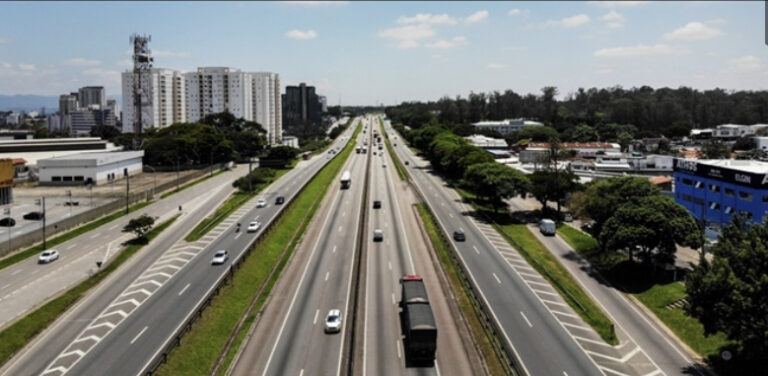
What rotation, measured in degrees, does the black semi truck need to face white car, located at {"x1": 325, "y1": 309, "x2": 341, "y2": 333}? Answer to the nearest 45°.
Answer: approximately 45° to its left

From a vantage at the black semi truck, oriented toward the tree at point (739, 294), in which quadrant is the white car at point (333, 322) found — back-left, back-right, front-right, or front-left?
back-left

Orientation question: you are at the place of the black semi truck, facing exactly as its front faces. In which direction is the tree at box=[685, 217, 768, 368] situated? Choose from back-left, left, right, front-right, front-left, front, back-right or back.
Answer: right

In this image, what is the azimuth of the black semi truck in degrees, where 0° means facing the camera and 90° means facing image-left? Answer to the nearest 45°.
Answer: approximately 180°
